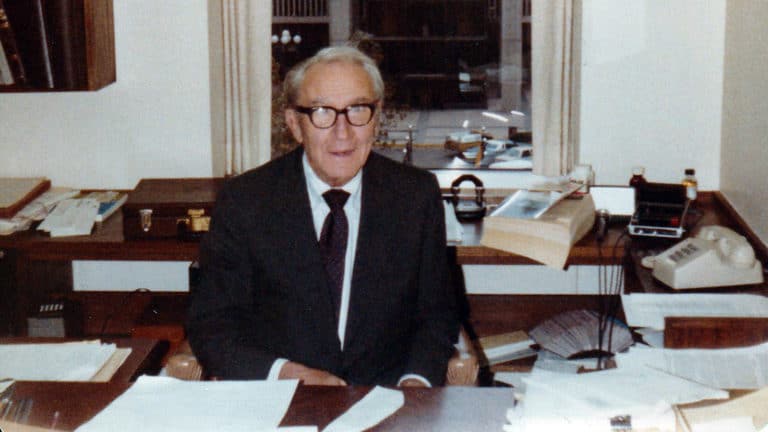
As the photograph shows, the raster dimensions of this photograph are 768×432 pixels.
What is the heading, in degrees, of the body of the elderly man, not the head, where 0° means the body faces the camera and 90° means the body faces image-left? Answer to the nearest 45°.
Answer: approximately 0°

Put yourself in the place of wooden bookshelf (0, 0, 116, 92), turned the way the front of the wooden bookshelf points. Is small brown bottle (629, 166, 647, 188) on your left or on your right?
on your left

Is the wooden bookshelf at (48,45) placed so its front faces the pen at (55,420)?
yes

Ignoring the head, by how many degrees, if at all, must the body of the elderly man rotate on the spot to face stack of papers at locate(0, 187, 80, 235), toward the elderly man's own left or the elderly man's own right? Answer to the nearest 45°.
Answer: approximately 135° to the elderly man's own right

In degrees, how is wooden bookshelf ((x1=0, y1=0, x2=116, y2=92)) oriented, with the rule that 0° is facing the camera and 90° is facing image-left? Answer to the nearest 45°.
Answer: approximately 0°

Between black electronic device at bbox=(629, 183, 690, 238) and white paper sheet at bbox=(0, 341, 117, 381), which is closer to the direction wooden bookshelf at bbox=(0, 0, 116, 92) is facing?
the white paper sheet

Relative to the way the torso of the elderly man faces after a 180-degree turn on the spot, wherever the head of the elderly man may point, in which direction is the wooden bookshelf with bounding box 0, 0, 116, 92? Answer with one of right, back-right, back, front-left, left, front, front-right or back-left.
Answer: front-left

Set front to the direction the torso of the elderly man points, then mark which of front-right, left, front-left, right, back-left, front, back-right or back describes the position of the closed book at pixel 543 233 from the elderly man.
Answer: back-left

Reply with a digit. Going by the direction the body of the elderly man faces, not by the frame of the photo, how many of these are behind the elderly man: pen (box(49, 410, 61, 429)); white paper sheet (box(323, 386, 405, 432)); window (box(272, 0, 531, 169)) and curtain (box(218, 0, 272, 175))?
2

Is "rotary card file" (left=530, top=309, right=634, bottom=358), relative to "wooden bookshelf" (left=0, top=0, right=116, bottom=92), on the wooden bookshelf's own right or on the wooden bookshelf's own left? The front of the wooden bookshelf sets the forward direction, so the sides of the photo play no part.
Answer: on the wooden bookshelf's own left
